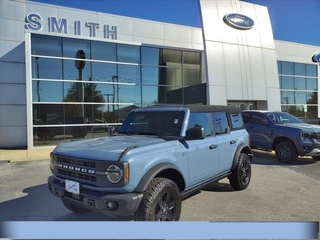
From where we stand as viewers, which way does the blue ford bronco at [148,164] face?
facing the viewer and to the left of the viewer

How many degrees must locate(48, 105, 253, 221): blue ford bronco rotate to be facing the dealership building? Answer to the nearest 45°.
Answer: approximately 135° to its right
